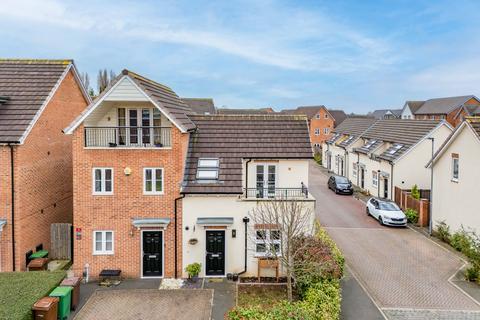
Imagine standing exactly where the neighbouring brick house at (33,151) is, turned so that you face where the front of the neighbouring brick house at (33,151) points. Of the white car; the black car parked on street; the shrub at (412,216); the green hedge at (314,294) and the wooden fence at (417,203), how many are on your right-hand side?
0

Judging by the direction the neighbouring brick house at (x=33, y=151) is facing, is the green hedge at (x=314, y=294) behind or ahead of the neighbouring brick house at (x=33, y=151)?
ahead

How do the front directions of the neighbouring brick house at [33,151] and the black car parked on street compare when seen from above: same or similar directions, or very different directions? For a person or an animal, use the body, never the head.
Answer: same or similar directions

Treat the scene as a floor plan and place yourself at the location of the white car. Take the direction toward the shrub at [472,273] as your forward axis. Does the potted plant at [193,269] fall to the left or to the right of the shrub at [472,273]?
right

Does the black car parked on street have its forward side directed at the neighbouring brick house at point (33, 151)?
no

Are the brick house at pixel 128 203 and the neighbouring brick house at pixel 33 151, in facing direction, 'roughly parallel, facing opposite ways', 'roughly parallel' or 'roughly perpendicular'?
roughly parallel

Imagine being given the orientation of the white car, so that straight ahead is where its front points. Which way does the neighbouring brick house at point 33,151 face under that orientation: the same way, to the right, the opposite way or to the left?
the same way

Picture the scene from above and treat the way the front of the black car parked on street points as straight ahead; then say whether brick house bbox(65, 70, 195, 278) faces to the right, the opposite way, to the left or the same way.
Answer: the same way

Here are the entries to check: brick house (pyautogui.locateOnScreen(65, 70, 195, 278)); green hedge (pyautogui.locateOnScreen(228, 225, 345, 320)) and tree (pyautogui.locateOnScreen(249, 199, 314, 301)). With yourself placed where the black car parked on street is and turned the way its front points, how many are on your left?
0

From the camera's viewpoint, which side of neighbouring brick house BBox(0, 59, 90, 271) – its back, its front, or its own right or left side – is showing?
front

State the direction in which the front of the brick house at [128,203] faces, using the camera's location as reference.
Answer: facing the viewer

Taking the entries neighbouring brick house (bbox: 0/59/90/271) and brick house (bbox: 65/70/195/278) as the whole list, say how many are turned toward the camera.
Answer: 2

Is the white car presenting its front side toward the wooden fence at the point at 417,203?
no

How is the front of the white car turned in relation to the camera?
facing the viewer and to the right of the viewer

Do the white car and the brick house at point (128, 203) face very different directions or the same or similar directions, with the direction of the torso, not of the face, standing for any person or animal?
same or similar directions

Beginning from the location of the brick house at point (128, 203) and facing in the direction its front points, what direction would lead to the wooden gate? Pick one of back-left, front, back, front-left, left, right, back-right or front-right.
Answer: back-right

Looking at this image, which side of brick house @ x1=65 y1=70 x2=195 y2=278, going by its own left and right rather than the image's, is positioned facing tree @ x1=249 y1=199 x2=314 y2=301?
left

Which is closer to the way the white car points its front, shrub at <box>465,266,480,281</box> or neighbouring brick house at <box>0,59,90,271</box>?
the shrub
